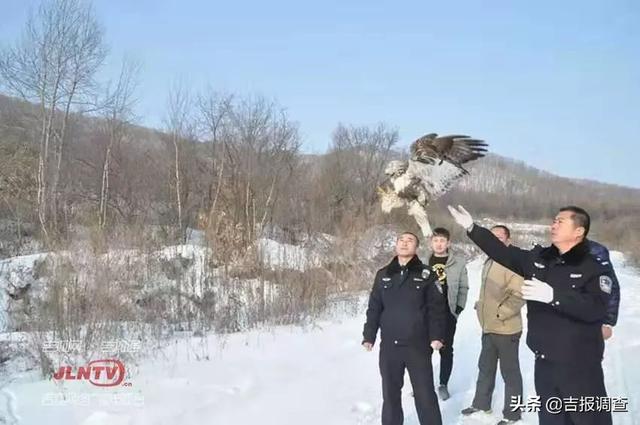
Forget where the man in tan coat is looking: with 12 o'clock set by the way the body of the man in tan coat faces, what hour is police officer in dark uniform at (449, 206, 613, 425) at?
The police officer in dark uniform is roughly at 10 o'clock from the man in tan coat.

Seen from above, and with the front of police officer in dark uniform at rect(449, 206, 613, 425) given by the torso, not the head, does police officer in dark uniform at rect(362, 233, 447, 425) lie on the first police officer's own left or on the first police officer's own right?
on the first police officer's own right

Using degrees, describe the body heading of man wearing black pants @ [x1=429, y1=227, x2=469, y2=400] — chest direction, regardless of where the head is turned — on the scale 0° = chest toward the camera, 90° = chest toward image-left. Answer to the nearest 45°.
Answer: approximately 0°

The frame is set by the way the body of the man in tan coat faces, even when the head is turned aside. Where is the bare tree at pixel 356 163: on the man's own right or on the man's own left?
on the man's own right

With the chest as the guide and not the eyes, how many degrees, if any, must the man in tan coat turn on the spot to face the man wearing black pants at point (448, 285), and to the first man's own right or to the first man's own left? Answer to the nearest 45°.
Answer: approximately 90° to the first man's own right

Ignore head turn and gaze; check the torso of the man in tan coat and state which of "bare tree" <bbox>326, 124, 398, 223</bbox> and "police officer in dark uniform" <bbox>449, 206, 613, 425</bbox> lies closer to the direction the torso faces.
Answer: the police officer in dark uniform

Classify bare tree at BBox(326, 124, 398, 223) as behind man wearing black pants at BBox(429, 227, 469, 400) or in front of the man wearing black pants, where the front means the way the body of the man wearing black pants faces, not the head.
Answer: behind

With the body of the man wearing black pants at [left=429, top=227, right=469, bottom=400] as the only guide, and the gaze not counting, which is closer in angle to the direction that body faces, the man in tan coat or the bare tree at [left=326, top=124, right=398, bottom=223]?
the man in tan coat
